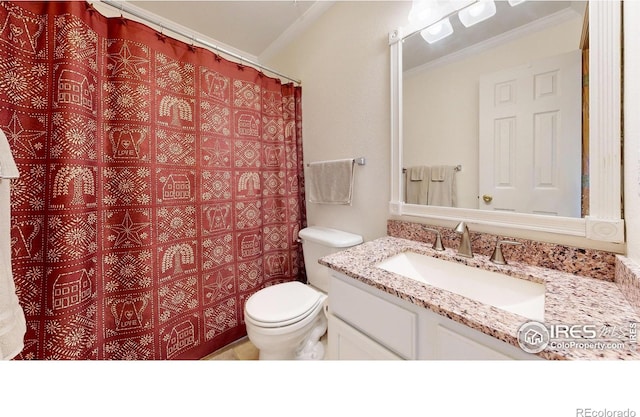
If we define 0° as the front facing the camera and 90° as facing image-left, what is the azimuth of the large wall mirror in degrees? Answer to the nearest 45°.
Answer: approximately 45°

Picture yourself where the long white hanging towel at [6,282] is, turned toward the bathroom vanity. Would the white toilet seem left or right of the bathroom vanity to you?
left

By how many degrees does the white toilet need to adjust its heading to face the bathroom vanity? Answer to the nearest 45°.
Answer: approximately 90° to its left

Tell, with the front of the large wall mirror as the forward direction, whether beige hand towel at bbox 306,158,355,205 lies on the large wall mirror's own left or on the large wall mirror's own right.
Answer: on the large wall mirror's own right

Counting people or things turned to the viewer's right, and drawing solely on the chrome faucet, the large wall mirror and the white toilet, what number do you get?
0

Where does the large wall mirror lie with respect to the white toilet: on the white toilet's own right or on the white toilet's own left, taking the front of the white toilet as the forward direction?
on the white toilet's own left

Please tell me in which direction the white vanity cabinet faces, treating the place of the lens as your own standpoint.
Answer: facing the viewer and to the left of the viewer

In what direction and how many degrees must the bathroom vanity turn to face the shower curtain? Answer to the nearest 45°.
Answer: approximately 45° to its right

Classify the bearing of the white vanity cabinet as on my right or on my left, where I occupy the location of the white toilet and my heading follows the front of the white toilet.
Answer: on my left
